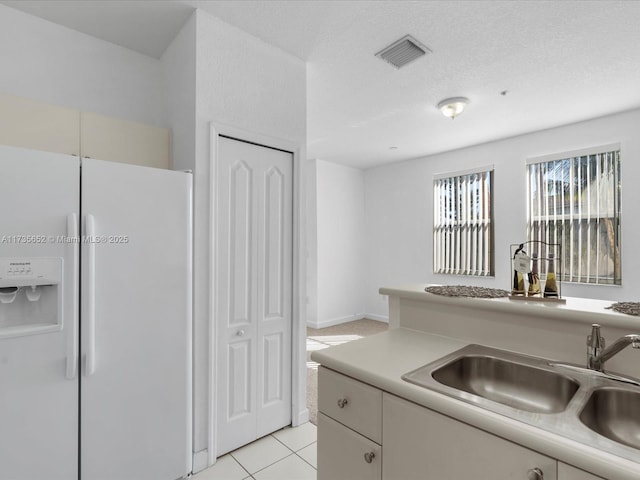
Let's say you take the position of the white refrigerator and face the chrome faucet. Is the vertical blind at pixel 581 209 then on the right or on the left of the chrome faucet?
left

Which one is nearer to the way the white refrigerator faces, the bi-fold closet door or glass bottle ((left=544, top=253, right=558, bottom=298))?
the glass bottle

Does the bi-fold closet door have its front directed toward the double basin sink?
yes

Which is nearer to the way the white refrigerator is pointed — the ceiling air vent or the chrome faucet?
the chrome faucet
